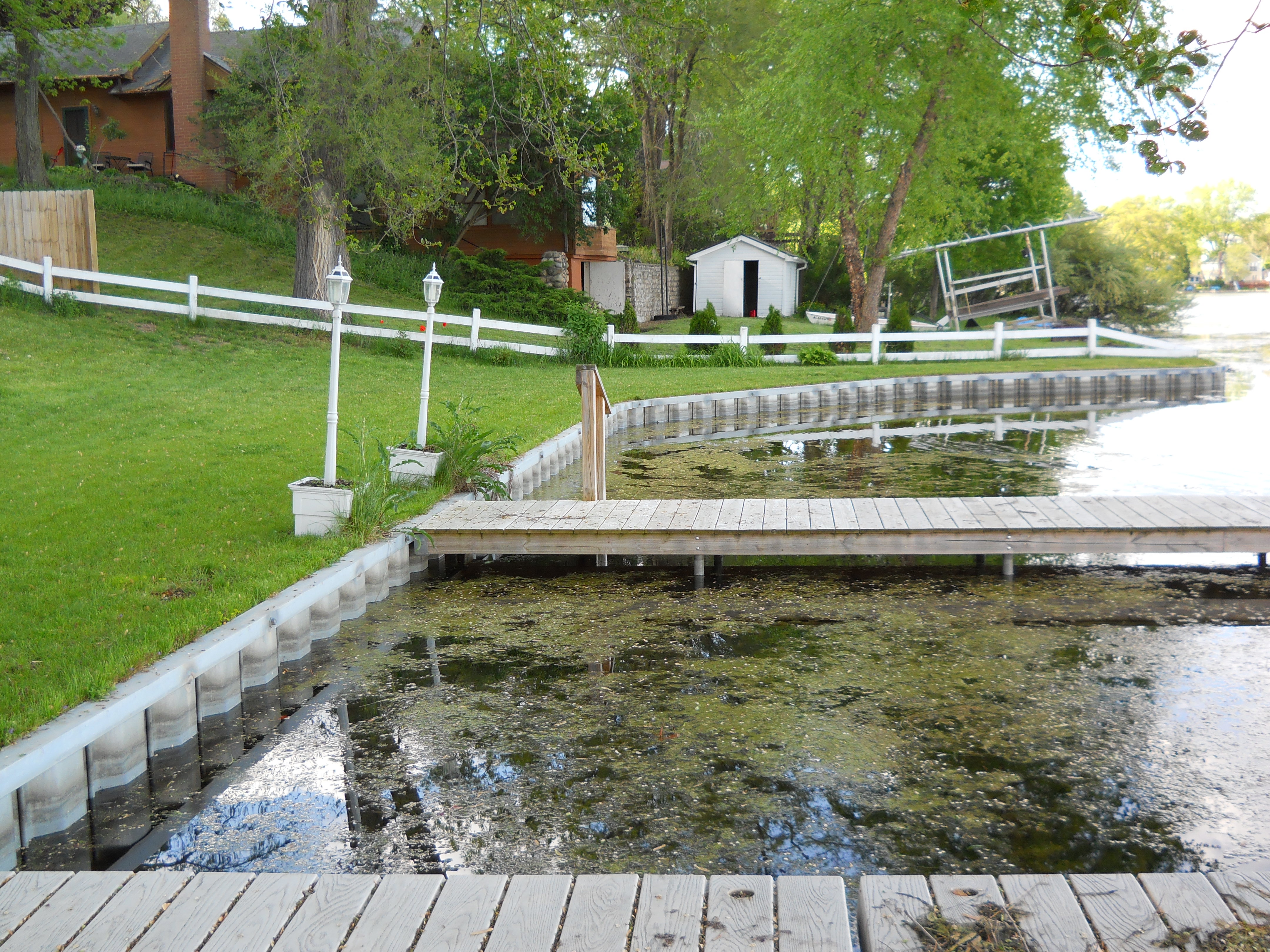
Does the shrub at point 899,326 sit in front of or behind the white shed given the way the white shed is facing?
in front

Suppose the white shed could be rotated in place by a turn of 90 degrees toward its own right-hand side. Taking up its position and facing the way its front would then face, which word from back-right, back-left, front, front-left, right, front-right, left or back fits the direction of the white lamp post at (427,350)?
left

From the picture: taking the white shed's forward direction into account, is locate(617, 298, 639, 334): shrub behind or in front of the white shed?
in front

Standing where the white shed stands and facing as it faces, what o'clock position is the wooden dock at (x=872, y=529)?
The wooden dock is roughly at 12 o'clock from the white shed.

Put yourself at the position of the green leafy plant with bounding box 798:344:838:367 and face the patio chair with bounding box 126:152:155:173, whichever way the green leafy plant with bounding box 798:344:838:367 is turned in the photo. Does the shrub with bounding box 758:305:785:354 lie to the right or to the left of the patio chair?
right

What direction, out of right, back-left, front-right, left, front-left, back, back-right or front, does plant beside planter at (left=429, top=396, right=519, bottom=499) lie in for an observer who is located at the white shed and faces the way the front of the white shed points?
front

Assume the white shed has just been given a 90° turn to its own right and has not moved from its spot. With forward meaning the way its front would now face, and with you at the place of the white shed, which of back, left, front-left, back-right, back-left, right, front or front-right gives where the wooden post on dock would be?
left

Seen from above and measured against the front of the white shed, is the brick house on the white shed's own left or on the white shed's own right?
on the white shed's own right

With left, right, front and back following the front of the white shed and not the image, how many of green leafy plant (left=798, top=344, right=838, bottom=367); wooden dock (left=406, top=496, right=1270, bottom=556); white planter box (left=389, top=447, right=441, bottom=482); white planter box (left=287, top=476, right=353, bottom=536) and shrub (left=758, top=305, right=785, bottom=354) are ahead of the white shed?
5

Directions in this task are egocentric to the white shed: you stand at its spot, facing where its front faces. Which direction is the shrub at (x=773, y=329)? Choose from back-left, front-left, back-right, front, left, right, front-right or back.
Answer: front

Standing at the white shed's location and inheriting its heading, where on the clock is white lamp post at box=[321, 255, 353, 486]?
The white lamp post is roughly at 12 o'clock from the white shed.

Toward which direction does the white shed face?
toward the camera

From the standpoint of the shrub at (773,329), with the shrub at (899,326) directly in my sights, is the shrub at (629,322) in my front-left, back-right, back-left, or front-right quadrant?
back-left
